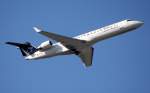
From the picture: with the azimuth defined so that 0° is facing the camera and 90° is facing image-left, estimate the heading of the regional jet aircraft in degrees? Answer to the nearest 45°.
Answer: approximately 315°
